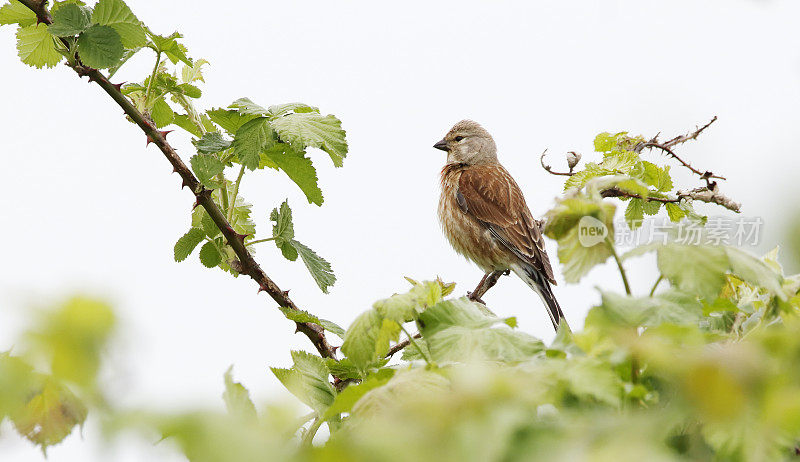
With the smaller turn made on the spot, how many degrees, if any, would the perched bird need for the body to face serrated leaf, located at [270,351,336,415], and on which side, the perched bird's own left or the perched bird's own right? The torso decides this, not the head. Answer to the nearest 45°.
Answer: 0° — it already faces it

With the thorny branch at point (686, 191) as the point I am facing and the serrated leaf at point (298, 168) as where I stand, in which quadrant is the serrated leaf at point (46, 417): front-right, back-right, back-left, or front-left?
back-right

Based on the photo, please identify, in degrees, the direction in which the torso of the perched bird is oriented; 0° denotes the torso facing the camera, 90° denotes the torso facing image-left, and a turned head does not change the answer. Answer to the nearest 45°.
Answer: approximately 90°

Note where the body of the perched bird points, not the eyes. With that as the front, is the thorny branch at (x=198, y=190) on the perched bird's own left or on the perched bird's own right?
on the perched bird's own left
